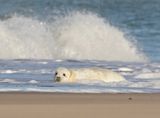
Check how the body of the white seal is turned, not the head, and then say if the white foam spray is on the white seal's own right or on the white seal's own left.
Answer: on the white seal's own right

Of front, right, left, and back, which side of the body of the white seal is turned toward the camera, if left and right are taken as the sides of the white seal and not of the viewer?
left
